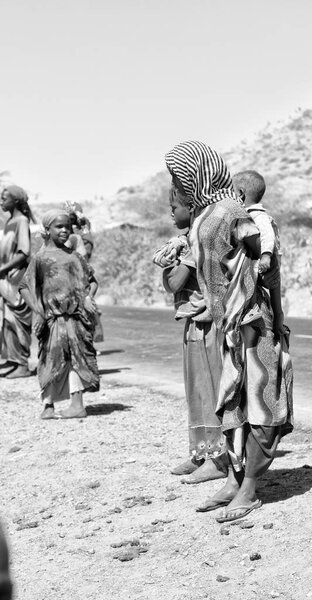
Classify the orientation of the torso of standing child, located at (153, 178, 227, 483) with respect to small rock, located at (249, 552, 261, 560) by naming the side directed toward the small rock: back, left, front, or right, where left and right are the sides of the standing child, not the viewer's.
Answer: left

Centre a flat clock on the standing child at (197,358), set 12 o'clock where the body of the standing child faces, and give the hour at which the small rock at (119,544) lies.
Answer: The small rock is roughly at 10 o'clock from the standing child.

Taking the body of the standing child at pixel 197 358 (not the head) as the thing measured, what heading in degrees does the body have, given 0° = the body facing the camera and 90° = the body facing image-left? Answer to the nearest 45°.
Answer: approximately 90°
